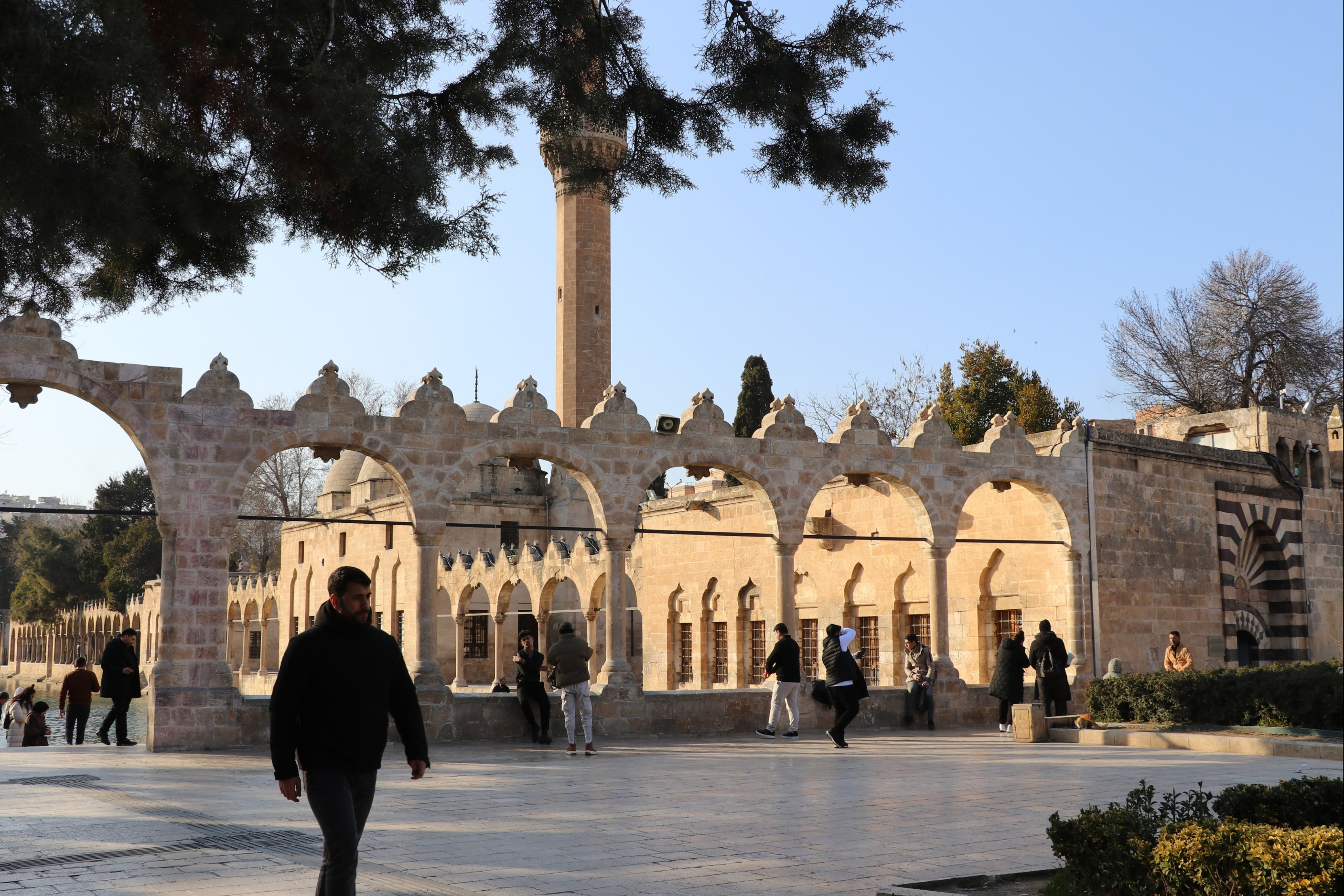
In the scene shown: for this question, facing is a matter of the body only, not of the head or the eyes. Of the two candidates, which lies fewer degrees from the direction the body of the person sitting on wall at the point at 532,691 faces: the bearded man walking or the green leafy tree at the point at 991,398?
the bearded man walking

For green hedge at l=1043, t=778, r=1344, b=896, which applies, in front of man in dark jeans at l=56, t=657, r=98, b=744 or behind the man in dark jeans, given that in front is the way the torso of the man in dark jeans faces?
behind

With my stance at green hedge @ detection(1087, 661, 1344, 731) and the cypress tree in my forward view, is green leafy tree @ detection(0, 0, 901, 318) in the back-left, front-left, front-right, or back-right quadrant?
back-left

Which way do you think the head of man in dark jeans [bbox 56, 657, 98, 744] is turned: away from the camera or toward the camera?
away from the camera

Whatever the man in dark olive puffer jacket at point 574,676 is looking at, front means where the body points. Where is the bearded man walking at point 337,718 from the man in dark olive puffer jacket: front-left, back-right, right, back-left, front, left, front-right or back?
back

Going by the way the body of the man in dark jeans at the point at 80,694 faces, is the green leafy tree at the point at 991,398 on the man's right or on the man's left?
on the man's right

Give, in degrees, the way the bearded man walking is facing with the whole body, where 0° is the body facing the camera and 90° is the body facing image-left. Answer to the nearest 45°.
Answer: approximately 315°
